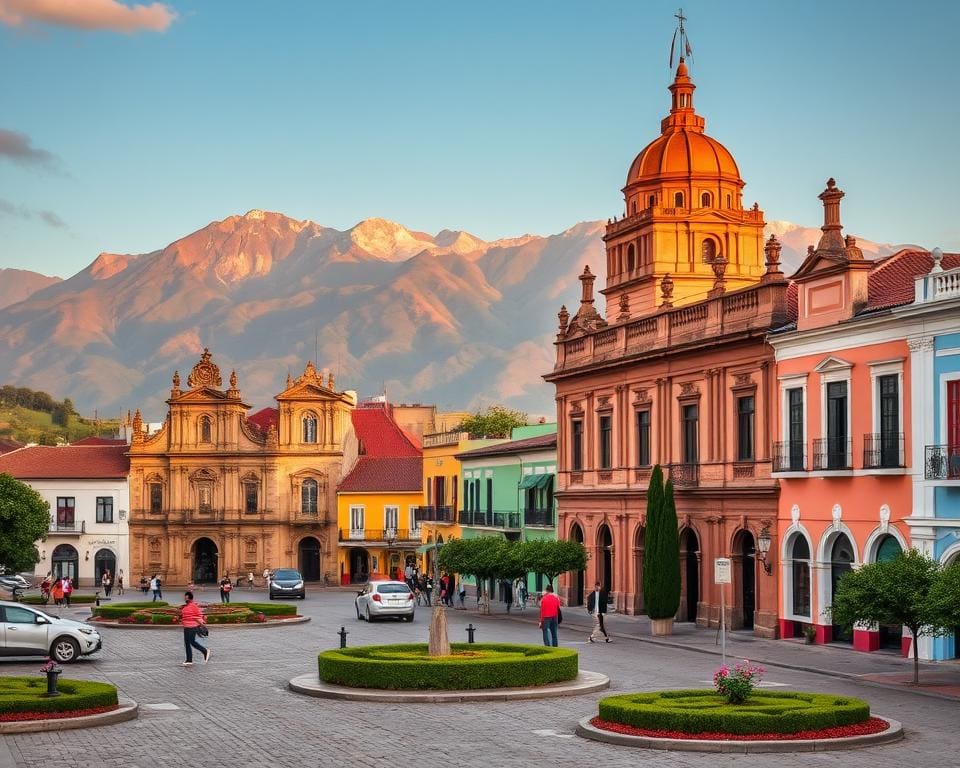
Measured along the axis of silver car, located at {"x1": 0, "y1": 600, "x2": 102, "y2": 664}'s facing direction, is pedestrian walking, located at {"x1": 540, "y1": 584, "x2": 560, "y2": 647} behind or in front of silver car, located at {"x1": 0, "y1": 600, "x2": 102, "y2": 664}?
in front

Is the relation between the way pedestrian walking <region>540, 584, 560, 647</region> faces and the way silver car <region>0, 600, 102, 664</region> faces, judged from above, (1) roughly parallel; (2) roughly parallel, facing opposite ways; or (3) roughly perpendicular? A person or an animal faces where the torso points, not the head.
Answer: roughly perpendicular

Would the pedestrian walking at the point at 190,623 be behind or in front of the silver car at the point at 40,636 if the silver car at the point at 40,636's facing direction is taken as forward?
in front

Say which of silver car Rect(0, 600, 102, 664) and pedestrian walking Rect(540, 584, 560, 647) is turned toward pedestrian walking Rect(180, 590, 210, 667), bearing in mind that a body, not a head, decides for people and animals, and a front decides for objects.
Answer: the silver car

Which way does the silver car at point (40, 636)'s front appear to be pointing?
to the viewer's right

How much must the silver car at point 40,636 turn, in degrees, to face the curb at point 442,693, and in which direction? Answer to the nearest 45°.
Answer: approximately 45° to its right

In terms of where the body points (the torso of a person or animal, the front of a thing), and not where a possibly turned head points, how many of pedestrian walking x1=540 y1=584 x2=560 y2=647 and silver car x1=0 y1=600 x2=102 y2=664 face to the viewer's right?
1
